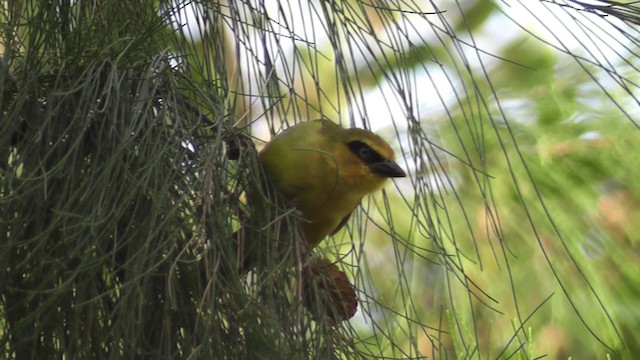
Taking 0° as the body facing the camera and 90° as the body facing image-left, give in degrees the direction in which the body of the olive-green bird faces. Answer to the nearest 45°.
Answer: approximately 270°
